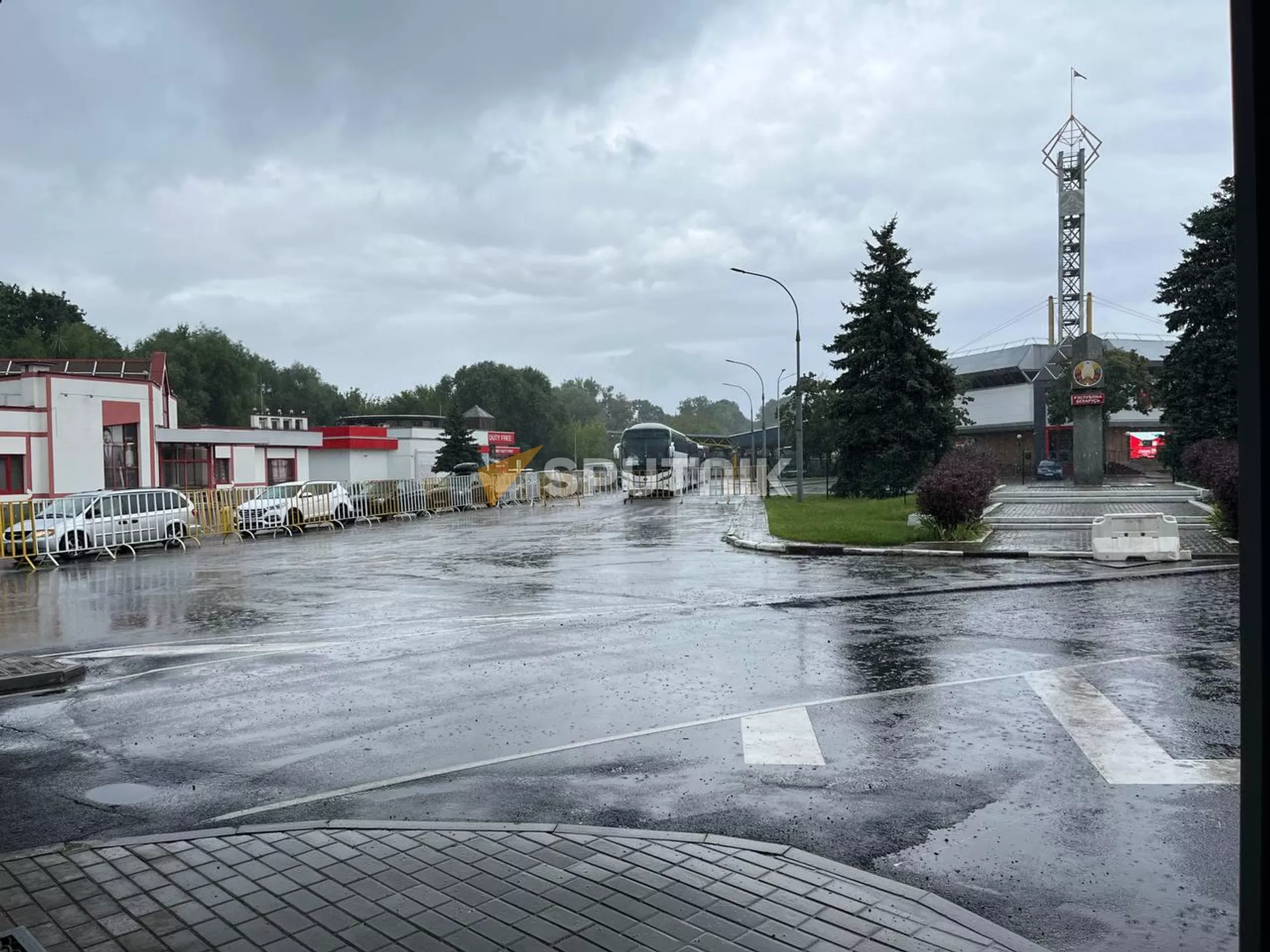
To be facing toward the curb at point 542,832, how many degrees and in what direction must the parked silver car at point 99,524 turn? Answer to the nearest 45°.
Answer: approximately 45° to its left

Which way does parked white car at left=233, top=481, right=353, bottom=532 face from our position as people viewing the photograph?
facing the viewer and to the left of the viewer

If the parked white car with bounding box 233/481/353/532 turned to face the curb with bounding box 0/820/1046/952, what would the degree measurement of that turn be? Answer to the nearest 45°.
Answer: approximately 45° to its left

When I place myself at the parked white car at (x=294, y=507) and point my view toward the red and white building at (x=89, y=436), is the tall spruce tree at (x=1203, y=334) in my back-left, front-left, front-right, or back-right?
back-right

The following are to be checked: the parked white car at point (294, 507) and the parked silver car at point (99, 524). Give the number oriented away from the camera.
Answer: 0

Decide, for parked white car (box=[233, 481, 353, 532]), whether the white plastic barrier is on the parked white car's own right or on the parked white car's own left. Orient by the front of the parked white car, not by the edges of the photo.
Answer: on the parked white car's own left

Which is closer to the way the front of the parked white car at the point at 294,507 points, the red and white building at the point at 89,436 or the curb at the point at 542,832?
the curb
